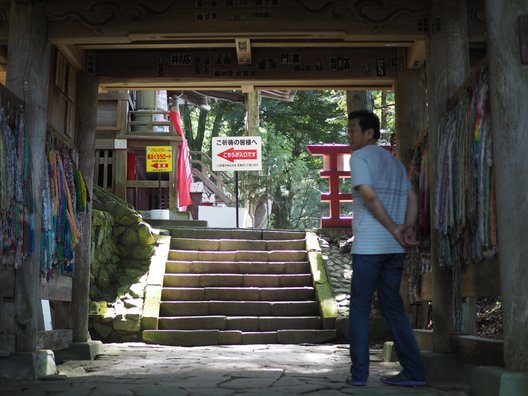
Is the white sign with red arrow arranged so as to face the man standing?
yes

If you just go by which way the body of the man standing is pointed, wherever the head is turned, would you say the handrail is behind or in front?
in front

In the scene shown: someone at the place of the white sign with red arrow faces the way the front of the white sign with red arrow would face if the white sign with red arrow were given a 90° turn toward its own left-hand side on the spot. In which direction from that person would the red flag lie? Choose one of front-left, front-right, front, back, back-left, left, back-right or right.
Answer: back-left

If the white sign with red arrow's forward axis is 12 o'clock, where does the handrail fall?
The handrail is roughly at 4 o'clock from the white sign with red arrow.

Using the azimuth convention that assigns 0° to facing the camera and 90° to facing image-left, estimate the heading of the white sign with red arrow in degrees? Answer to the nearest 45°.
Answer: approximately 0°

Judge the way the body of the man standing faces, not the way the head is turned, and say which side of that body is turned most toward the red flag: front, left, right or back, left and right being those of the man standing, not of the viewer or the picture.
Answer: front

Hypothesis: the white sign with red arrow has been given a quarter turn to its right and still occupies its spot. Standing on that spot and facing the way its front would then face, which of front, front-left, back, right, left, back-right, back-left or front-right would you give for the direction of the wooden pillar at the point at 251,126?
right

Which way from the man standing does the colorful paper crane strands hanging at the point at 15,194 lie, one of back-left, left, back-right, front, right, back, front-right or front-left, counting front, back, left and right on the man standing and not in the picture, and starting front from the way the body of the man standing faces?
front-left

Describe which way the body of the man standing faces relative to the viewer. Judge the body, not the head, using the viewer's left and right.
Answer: facing away from the viewer and to the left of the viewer

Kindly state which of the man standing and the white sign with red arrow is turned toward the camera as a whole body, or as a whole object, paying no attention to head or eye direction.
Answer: the white sign with red arrow

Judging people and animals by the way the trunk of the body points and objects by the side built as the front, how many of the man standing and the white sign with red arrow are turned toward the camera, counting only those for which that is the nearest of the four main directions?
1

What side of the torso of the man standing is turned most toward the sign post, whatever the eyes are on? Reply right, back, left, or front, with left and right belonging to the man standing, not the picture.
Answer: front
